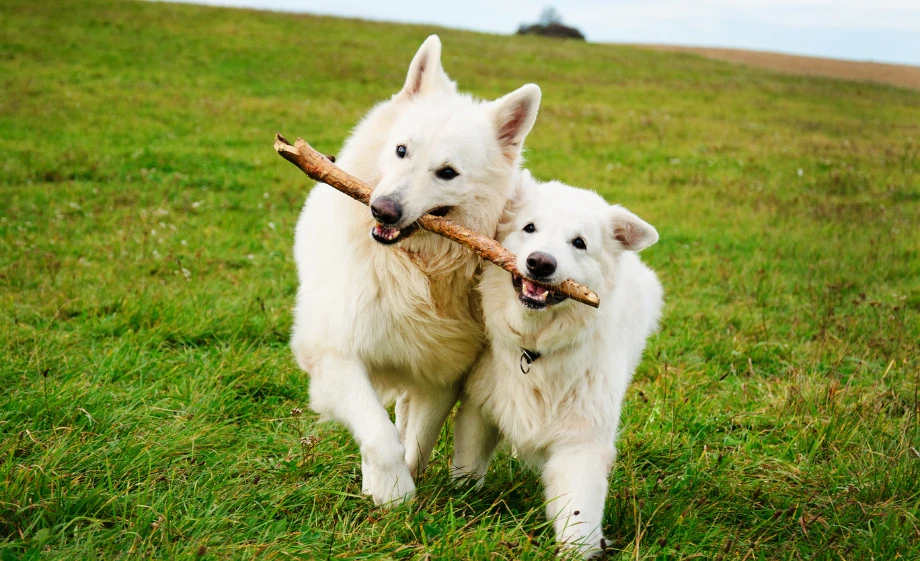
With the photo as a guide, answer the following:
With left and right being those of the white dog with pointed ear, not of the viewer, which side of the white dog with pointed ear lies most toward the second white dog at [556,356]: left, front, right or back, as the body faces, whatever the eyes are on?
left

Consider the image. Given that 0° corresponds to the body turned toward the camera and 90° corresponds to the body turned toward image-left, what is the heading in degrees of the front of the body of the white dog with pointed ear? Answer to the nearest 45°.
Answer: approximately 0°
